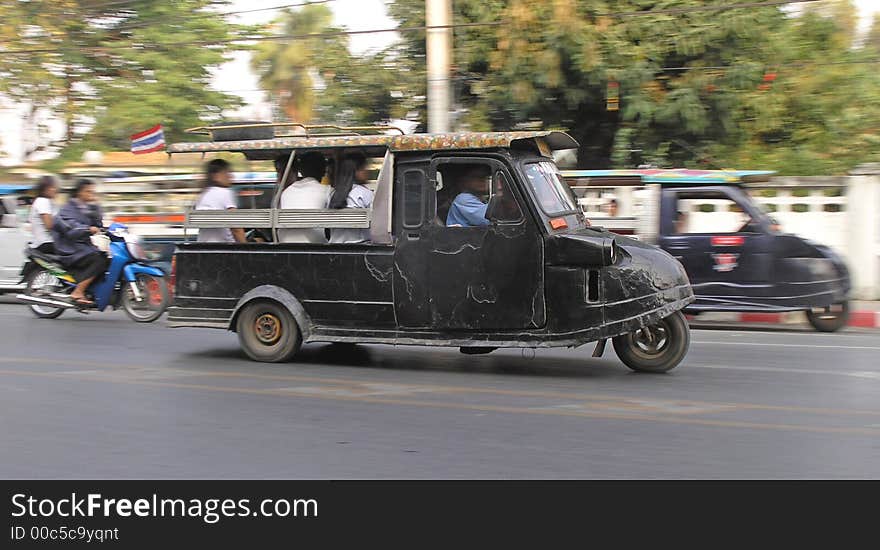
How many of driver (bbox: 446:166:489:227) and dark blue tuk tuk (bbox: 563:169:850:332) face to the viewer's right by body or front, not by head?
2

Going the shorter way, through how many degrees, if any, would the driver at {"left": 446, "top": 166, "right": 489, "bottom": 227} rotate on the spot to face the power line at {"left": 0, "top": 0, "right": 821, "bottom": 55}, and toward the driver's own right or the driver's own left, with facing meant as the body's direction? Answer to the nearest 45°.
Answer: approximately 90° to the driver's own left

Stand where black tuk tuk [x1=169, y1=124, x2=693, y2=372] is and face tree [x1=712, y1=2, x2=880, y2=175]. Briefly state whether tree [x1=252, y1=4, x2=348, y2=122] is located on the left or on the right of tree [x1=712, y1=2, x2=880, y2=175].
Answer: left

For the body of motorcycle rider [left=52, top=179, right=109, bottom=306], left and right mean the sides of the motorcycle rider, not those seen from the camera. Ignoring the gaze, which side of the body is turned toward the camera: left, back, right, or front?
right

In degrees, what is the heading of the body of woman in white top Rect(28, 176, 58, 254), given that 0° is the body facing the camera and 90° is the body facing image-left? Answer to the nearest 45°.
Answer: approximately 270°

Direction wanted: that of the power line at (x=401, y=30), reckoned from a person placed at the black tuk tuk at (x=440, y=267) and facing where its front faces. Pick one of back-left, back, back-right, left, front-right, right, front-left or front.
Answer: left

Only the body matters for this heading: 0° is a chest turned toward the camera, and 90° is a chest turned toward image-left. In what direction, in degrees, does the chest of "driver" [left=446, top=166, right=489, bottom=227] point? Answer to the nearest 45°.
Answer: approximately 270°

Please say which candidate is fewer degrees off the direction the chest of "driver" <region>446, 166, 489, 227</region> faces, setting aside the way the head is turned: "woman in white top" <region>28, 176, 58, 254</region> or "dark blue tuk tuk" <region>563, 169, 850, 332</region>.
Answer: the dark blue tuk tuk

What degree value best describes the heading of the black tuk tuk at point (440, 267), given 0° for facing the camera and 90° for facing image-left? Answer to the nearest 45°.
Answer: approximately 270°

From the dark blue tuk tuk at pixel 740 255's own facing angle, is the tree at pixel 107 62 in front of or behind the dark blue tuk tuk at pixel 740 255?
behind

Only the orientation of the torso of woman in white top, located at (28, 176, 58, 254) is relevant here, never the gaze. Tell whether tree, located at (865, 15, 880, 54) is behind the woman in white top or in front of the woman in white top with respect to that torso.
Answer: in front

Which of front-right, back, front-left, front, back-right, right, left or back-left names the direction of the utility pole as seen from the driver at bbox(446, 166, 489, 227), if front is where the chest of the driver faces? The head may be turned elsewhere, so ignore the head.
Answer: left

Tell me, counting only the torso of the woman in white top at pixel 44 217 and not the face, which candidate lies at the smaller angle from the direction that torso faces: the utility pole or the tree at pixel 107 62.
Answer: the utility pole

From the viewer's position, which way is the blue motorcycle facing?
facing to the right of the viewer

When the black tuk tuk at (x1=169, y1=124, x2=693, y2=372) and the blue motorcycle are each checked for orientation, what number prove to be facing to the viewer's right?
2
